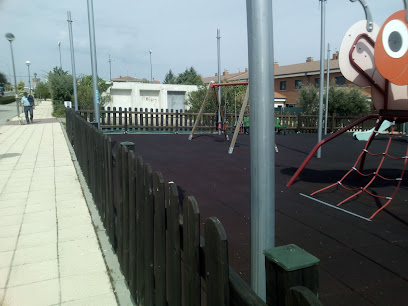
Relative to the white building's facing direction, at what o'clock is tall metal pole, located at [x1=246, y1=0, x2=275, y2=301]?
The tall metal pole is roughly at 12 o'clock from the white building.

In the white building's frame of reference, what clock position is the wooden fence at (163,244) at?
The wooden fence is roughly at 12 o'clock from the white building.

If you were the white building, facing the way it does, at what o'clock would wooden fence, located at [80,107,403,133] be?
The wooden fence is roughly at 12 o'clock from the white building.

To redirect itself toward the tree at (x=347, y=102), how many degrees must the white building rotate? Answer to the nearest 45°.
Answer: approximately 45° to its left

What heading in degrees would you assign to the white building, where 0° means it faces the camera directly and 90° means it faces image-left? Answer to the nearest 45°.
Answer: approximately 0°

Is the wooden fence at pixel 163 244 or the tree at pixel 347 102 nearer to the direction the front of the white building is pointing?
the wooden fence

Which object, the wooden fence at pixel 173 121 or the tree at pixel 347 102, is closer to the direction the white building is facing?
the wooden fence
